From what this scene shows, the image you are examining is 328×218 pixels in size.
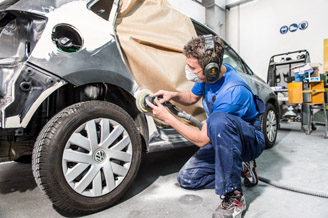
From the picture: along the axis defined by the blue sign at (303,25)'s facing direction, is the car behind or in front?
in front

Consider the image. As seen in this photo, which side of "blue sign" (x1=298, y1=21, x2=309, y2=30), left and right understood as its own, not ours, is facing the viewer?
front

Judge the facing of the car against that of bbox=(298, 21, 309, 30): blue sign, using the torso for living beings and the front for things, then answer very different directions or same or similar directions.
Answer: very different directions

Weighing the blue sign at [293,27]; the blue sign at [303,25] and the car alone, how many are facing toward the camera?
2

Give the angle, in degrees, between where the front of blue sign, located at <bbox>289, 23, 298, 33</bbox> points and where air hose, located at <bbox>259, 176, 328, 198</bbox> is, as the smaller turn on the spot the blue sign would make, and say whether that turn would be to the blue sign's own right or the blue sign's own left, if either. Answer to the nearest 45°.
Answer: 0° — it already faces it

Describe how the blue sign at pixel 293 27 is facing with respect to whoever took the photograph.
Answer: facing the viewer

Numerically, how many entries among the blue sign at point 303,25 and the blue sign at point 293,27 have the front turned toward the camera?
2

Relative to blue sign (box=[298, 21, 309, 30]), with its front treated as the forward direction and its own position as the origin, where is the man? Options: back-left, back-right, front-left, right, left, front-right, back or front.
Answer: front

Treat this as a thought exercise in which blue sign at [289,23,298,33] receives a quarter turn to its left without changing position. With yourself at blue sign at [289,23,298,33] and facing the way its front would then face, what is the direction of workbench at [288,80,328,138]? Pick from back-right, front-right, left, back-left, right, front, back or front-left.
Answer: right
